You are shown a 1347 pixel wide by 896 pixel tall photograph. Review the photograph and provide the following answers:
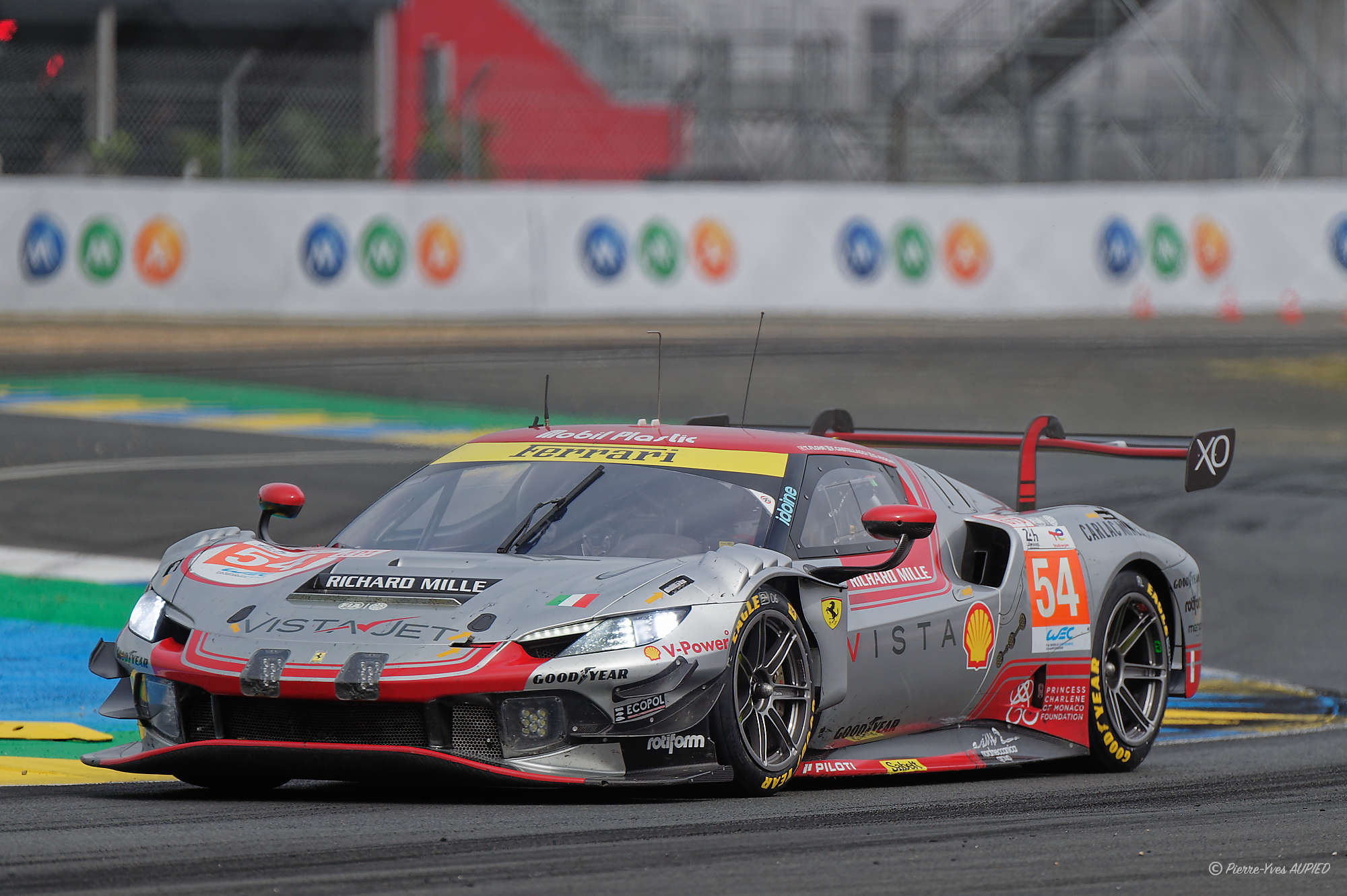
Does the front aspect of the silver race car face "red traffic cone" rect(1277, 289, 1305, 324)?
no

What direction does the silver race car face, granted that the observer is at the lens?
facing the viewer and to the left of the viewer
